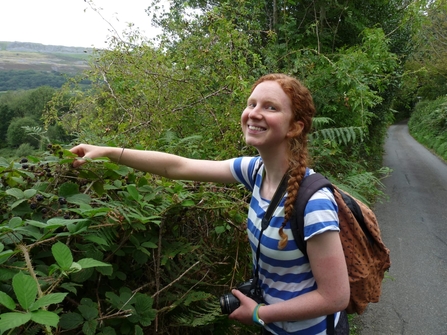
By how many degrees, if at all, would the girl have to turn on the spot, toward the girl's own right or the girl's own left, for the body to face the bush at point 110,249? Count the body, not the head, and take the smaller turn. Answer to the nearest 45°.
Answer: approximately 45° to the girl's own right
